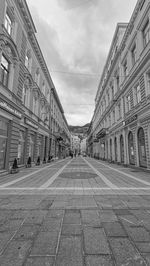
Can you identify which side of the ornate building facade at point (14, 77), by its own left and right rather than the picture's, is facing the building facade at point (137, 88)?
front

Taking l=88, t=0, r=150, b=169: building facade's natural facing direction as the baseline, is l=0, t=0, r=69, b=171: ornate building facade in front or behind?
in front

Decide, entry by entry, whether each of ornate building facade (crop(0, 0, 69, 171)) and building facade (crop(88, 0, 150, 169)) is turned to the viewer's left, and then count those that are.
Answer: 1

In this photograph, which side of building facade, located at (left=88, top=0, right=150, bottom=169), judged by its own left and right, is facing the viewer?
left

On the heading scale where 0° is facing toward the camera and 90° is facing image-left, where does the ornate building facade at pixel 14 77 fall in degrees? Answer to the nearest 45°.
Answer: approximately 270°
